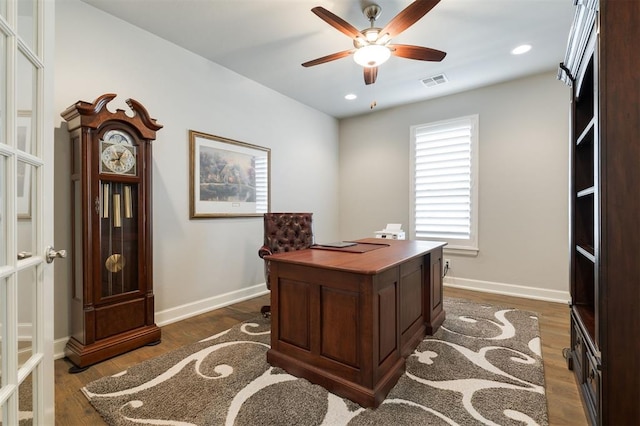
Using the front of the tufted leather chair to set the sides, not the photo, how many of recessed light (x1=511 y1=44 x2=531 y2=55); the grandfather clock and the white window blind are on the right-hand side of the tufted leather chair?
1

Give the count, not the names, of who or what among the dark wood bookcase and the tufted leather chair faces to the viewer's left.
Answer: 1

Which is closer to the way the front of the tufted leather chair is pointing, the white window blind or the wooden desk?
the wooden desk

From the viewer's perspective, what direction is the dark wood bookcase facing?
to the viewer's left

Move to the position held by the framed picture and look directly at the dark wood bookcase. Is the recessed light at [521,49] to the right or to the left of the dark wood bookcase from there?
left

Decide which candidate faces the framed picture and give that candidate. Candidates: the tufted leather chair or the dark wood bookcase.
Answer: the dark wood bookcase

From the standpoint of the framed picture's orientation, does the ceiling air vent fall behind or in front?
in front

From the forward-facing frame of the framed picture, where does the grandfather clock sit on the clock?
The grandfather clock is roughly at 3 o'clock from the framed picture.

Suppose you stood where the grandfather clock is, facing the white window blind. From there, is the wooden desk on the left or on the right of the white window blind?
right

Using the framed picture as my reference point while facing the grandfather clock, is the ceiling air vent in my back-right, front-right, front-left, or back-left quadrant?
back-left

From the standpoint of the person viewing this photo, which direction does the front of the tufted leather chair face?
facing the viewer and to the right of the viewer

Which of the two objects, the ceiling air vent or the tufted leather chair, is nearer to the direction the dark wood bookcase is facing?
the tufted leather chair

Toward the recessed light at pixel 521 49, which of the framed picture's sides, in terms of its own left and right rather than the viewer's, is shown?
front

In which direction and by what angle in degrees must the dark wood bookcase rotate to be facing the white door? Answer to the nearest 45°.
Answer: approximately 45° to its left
